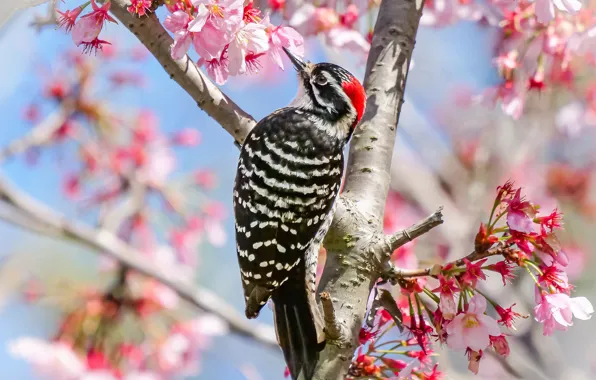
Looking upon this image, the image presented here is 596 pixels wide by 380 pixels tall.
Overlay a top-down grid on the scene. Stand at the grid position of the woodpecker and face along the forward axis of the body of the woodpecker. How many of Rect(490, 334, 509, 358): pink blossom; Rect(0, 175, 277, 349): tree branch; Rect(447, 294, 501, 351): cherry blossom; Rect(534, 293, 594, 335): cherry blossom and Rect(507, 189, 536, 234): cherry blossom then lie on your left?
1

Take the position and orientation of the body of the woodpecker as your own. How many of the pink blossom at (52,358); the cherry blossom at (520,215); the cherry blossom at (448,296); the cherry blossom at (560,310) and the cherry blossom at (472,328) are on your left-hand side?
1

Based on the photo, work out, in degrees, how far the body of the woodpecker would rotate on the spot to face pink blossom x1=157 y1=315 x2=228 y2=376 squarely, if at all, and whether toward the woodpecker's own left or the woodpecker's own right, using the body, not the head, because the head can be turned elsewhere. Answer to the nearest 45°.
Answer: approximately 45° to the woodpecker's own left

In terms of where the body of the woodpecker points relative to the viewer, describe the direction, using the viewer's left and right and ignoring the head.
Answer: facing away from the viewer and to the right of the viewer

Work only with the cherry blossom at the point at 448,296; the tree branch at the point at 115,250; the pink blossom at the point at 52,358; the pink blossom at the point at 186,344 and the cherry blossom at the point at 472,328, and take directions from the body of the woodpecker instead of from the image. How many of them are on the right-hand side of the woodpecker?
2

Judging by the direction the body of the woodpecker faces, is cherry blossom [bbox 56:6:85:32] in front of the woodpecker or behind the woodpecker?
behind

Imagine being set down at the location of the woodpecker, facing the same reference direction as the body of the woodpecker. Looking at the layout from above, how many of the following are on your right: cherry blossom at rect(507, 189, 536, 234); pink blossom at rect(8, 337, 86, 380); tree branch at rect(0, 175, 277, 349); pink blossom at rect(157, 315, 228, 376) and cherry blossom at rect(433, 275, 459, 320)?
2

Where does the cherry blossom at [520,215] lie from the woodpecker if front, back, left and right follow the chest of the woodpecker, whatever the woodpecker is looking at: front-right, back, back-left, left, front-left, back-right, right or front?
right

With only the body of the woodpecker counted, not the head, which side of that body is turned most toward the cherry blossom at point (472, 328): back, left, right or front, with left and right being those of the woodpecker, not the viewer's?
right

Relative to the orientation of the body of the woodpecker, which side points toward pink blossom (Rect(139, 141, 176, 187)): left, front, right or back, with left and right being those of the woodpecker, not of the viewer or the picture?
left

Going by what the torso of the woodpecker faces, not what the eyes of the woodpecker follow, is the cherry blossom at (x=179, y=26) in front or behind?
behind

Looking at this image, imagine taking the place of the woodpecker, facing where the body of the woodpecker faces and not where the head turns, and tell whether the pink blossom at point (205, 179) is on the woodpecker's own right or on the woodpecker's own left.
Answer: on the woodpecker's own left
